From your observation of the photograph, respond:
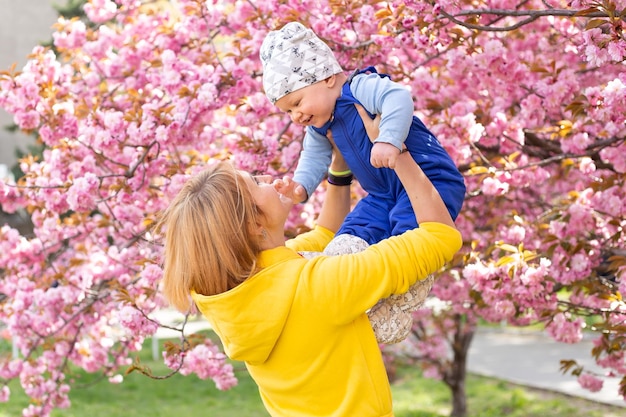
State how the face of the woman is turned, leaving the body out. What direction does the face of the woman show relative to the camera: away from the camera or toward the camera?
away from the camera

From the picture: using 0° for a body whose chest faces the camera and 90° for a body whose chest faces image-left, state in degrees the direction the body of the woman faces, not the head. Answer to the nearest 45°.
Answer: approximately 225°
